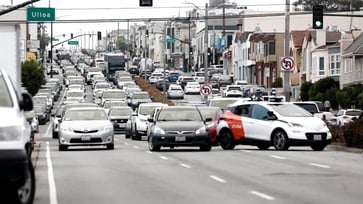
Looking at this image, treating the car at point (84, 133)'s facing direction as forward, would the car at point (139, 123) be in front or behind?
behind

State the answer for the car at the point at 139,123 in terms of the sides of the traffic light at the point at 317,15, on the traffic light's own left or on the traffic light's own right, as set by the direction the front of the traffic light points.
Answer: on the traffic light's own right

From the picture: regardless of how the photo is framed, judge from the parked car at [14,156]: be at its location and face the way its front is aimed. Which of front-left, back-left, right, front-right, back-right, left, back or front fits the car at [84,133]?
back

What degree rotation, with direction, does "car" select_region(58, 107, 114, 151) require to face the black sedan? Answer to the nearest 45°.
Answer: approximately 45° to its left

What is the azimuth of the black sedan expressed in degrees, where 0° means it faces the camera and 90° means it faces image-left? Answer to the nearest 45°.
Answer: approximately 0°

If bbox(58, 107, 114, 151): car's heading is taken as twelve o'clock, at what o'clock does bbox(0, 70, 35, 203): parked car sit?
bbox(0, 70, 35, 203): parked car is roughly at 12 o'clock from bbox(58, 107, 114, 151): car.

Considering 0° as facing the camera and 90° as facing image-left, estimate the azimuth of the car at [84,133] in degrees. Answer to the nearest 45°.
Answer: approximately 0°
